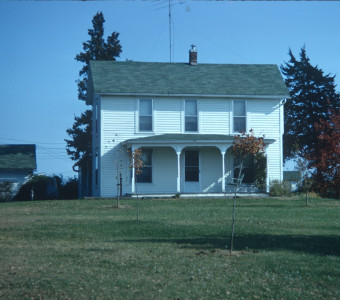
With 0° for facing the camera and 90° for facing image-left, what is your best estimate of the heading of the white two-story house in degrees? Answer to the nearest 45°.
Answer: approximately 0°

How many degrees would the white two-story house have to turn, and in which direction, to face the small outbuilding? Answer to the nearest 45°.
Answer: approximately 135° to its right
